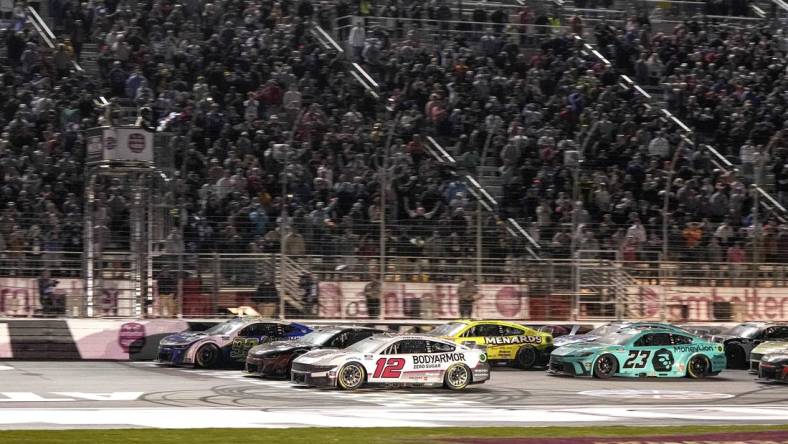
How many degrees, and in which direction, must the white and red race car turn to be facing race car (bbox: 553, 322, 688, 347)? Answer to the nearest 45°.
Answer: approximately 135° to its right

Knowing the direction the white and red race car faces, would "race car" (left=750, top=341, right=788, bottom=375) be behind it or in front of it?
behind

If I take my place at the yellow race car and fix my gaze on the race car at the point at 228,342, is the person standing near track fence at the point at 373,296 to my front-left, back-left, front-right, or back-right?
front-right

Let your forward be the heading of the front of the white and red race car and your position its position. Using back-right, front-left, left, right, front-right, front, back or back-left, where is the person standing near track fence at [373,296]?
right

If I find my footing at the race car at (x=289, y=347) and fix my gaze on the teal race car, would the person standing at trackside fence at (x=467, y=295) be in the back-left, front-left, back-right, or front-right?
front-left

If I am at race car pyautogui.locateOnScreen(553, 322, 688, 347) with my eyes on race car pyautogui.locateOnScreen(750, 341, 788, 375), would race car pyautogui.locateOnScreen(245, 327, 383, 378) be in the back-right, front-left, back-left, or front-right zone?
back-right

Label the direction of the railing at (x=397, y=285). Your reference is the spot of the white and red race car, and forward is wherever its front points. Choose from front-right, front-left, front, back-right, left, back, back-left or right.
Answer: right

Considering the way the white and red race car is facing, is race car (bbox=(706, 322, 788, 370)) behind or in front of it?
behind

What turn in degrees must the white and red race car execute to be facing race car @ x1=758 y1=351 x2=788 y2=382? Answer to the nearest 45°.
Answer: approximately 180°

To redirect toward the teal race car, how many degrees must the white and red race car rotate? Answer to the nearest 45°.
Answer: approximately 135° to its right

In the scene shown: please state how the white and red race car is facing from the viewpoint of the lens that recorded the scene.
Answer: facing to the left of the viewer

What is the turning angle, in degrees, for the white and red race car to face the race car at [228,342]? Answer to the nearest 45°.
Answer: approximately 45° to its right
